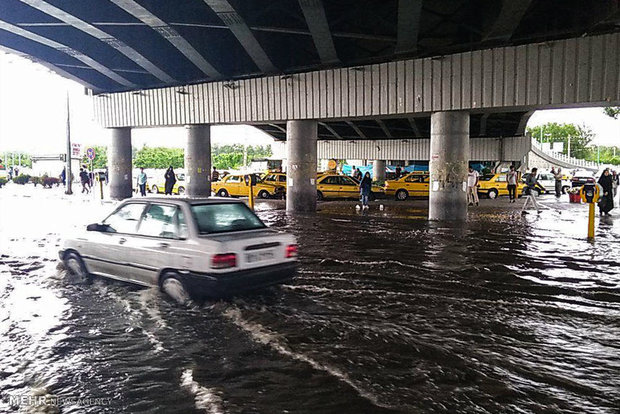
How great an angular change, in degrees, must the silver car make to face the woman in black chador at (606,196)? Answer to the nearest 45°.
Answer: approximately 90° to its right

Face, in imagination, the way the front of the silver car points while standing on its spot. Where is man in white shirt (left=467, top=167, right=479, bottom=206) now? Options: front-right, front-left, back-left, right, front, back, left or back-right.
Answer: right

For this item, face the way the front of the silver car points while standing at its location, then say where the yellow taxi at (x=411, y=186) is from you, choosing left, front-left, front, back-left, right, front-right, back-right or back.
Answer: right

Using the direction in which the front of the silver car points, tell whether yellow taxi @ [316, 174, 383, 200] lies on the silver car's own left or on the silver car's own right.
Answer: on the silver car's own right

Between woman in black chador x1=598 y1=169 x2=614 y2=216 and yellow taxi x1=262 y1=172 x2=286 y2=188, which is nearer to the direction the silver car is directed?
the yellow taxi

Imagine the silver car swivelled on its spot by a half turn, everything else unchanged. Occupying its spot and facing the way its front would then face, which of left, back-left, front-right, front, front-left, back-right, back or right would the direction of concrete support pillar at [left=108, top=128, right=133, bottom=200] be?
back-left

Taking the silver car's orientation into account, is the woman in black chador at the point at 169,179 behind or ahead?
ahead

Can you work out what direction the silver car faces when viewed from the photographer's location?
facing away from the viewer and to the left of the viewer

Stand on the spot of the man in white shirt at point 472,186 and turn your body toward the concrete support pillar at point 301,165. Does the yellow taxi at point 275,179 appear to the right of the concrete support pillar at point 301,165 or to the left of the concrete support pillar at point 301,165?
right

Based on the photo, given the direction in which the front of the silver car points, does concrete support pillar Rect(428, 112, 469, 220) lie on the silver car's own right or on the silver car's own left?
on the silver car's own right

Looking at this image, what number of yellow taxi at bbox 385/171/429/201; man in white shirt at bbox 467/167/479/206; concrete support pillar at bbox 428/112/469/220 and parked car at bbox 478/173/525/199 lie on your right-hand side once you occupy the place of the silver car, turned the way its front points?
4

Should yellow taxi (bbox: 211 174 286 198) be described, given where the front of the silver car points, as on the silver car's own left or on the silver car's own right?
on the silver car's own right

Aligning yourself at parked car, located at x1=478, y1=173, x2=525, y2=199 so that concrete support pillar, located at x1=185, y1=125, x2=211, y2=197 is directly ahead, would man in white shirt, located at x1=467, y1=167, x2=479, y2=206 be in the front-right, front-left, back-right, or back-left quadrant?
front-left

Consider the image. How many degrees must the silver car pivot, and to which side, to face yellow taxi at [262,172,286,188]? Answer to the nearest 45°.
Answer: approximately 45° to its right

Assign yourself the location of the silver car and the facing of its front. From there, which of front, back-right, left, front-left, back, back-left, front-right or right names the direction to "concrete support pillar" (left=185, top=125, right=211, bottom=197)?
front-right
